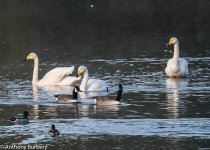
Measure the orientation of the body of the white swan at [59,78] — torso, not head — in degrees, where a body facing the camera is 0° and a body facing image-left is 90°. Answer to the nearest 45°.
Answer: approximately 90°

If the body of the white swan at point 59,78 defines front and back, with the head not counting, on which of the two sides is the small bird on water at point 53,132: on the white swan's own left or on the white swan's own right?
on the white swan's own left

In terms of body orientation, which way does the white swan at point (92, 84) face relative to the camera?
to the viewer's left

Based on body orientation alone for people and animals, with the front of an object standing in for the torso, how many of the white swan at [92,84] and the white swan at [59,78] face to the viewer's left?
2
